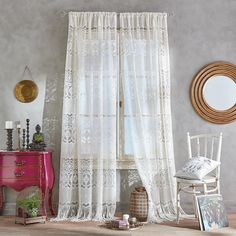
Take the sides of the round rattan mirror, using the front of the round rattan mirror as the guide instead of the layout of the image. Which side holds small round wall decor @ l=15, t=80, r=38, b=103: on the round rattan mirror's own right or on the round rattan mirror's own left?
on the round rattan mirror's own right

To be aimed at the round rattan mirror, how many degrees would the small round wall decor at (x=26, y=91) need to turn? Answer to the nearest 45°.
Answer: approximately 90° to its left

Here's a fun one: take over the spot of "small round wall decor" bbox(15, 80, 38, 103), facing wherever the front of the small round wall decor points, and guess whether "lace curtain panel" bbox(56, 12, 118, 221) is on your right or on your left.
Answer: on your left

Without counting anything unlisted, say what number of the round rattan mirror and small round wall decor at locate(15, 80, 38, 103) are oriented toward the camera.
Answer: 2

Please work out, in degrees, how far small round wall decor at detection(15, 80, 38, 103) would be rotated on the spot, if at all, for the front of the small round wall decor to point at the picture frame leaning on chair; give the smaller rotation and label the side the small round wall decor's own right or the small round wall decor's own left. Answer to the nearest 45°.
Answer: approximately 45° to the small round wall decor's own left

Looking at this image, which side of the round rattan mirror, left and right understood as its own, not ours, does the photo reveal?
front

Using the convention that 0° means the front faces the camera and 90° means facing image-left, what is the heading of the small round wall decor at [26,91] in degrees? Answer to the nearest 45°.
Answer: approximately 0°

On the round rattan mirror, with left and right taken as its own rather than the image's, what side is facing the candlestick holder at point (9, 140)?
right

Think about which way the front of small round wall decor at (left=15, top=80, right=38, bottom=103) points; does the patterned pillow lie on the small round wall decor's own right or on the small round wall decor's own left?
on the small round wall decor's own left

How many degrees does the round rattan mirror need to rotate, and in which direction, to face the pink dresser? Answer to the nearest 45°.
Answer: approximately 90° to its right

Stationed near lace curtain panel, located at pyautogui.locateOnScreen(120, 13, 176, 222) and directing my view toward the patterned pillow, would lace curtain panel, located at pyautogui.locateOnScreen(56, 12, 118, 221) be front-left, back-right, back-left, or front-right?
back-right
